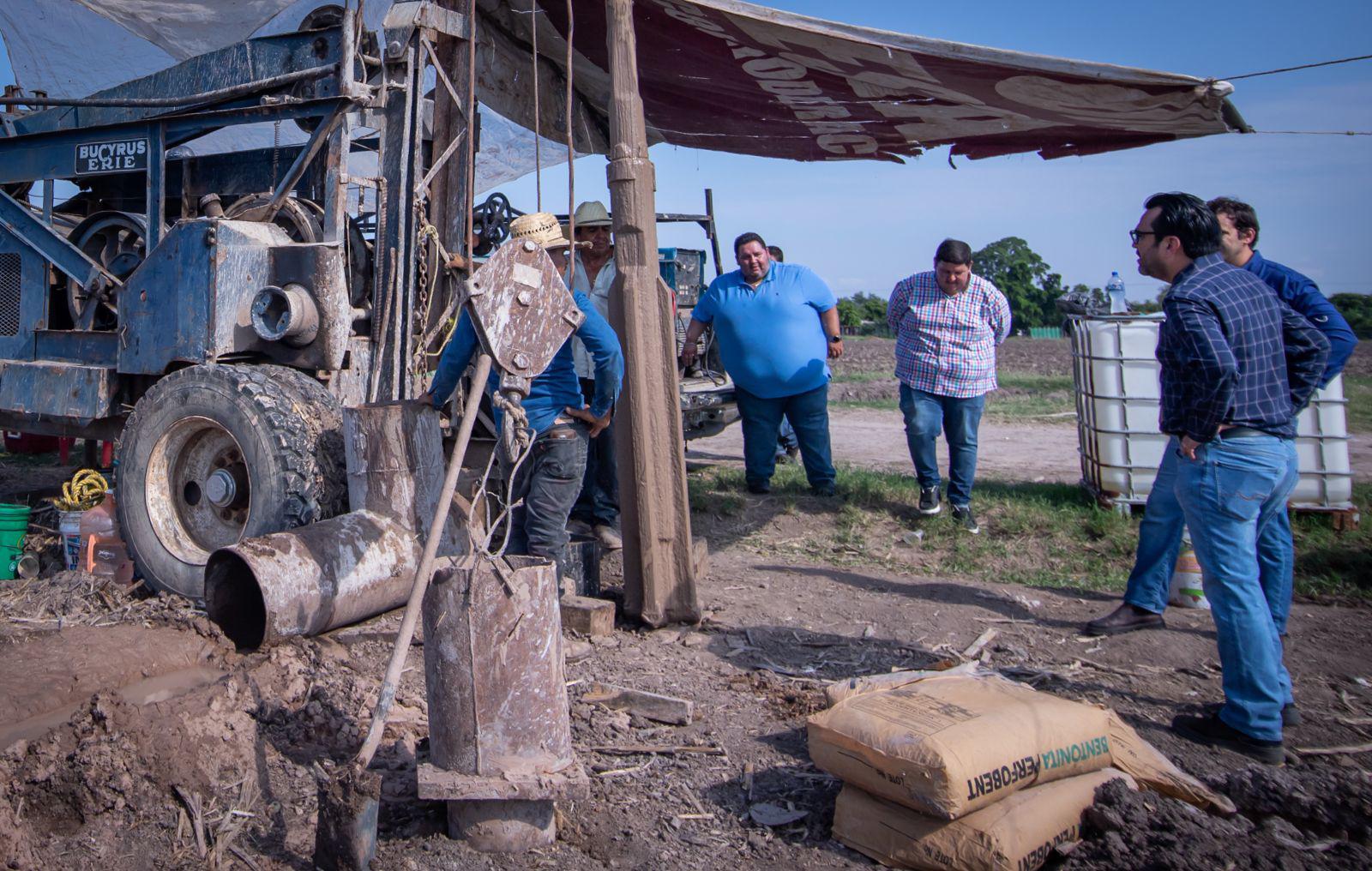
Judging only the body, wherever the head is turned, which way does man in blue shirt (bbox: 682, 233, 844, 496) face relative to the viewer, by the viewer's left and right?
facing the viewer

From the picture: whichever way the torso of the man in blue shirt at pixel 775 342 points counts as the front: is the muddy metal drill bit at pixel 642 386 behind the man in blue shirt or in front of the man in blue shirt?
in front

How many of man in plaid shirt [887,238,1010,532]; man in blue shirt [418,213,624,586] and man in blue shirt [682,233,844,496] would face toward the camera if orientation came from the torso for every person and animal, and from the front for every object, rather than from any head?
2

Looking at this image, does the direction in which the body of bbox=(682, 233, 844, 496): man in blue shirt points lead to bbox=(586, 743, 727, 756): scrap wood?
yes

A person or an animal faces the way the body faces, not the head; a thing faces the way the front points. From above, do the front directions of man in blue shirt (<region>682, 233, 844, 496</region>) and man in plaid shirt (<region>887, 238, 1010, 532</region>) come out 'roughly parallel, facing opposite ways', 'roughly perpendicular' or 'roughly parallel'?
roughly parallel

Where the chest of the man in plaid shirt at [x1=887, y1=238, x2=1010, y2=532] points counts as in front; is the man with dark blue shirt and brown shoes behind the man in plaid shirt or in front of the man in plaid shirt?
in front

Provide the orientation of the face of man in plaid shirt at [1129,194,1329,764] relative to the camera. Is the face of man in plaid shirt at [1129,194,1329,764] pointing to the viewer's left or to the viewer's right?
to the viewer's left

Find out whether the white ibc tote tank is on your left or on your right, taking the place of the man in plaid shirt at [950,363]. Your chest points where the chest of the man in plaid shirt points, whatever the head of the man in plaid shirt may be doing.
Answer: on your left

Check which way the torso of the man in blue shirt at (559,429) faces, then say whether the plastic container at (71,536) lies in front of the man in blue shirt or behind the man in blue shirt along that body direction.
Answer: in front

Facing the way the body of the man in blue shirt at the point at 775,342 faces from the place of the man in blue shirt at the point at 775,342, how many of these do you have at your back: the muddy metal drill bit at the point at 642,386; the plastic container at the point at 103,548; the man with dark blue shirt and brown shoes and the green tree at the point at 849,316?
1

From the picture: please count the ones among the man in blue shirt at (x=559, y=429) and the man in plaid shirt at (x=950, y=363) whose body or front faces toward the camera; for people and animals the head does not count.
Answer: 1

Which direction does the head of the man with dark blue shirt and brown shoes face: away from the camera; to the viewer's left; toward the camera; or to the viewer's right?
to the viewer's left

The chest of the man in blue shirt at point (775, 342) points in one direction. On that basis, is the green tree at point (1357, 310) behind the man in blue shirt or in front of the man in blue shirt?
behind

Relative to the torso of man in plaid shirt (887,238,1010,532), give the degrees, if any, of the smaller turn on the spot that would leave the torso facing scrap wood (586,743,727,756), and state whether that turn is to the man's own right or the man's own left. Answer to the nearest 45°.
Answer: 0° — they already face it

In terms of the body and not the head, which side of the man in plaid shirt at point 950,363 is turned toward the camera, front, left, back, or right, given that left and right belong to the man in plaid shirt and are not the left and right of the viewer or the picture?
front
